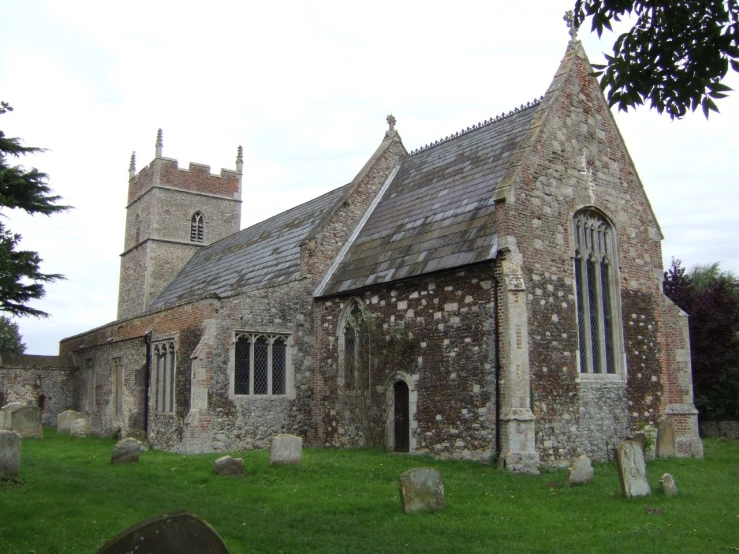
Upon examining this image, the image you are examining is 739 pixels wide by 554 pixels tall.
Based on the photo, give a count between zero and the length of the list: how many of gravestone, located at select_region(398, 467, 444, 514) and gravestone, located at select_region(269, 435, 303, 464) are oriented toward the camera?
2

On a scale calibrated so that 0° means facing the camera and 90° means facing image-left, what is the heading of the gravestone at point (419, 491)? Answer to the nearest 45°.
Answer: approximately 0°

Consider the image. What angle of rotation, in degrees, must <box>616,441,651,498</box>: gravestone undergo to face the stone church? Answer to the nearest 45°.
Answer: approximately 180°

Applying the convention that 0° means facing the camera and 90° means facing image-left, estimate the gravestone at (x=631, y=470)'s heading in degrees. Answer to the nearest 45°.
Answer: approximately 315°

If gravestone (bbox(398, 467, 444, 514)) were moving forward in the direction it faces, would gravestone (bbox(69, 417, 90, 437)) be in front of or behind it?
behind

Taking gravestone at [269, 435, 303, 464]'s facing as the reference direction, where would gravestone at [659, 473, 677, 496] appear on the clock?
gravestone at [659, 473, 677, 496] is roughly at 10 o'clock from gravestone at [269, 435, 303, 464].

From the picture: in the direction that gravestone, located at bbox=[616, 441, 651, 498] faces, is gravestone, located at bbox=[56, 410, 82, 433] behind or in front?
behind

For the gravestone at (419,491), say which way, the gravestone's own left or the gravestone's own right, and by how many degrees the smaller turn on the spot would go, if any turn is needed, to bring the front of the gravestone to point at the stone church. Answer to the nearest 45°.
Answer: approximately 180°

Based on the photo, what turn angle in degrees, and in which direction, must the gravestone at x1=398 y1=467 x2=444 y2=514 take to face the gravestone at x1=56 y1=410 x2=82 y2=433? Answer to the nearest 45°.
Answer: approximately 135° to its right

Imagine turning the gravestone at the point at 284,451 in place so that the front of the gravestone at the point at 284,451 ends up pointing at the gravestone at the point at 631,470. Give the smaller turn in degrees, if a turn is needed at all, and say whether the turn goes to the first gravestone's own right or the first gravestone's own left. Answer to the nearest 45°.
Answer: approximately 45° to the first gravestone's own left
